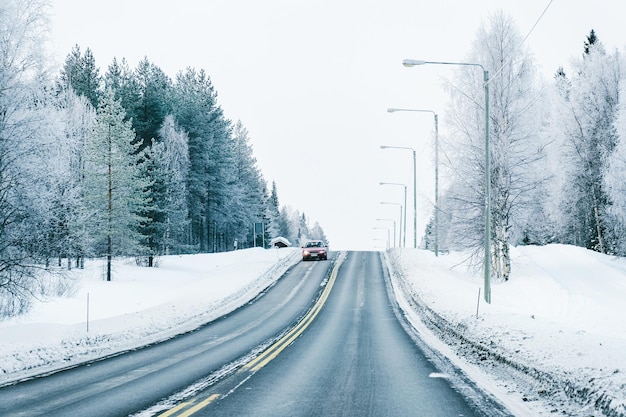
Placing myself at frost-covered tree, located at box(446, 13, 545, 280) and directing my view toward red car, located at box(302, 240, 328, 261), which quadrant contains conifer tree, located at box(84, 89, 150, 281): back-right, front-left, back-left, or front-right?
front-left

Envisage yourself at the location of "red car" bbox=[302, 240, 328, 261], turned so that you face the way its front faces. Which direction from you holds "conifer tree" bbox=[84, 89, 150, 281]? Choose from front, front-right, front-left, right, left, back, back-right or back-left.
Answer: front-right

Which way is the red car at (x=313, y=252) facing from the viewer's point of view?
toward the camera

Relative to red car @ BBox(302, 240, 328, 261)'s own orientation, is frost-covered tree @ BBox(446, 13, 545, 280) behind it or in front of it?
in front

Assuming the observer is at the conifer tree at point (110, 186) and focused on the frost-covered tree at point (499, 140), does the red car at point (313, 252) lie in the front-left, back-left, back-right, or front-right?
front-left
